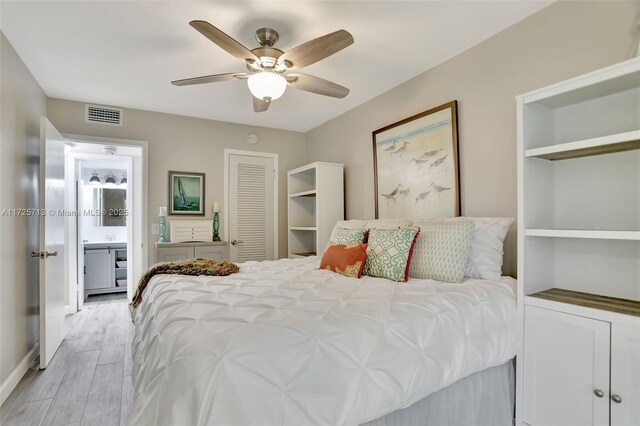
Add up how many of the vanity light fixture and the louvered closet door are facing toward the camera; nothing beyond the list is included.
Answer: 2

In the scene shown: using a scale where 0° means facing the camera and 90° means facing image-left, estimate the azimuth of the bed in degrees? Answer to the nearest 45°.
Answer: approximately 45°

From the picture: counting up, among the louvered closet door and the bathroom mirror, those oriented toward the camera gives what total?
2

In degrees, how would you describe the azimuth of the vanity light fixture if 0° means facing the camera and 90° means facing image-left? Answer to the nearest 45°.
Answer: approximately 0°

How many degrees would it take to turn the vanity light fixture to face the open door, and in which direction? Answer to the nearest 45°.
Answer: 0° — it already faces it

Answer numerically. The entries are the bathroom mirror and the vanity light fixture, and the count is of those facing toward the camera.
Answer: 2

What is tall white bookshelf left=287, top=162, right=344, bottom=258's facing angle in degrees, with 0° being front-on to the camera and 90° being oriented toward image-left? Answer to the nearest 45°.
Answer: approximately 45°
